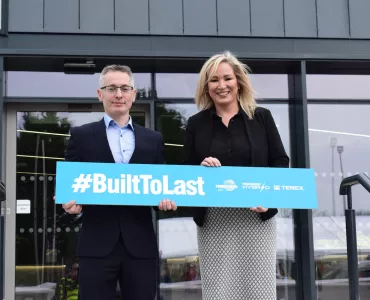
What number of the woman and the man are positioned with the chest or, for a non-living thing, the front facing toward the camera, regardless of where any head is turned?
2

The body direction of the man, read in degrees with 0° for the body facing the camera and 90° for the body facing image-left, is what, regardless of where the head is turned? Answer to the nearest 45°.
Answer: approximately 0°
